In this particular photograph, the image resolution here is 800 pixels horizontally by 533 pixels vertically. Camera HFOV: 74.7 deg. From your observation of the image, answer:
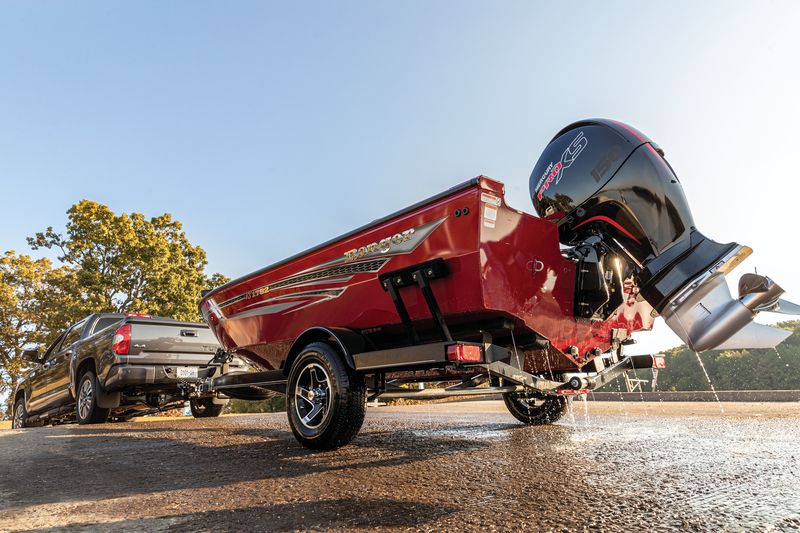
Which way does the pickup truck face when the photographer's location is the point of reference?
facing away from the viewer and to the left of the viewer

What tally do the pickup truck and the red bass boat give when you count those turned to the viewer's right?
0

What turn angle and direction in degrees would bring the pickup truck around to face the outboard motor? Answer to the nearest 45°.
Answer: approximately 180°

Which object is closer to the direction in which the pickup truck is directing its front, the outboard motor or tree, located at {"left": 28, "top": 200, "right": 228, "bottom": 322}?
the tree

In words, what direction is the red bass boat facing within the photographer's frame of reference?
facing away from the viewer and to the left of the viewer

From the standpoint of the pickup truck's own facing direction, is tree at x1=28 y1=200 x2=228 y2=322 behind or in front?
in front

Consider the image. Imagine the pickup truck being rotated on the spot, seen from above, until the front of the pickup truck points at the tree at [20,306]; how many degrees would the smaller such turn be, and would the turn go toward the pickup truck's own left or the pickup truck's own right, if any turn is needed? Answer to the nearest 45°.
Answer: approximately 45° to the pickup truck's own right

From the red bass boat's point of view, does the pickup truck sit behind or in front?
in front

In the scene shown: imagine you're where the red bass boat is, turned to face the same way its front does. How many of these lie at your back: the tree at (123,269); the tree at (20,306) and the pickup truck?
0

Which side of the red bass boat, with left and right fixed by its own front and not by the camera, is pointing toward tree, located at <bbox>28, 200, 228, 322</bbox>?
front
